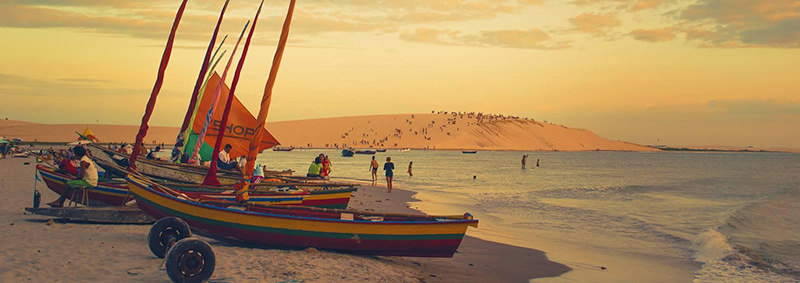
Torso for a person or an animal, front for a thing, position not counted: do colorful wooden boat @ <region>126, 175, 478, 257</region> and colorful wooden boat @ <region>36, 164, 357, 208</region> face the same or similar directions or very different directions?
same or similar directions

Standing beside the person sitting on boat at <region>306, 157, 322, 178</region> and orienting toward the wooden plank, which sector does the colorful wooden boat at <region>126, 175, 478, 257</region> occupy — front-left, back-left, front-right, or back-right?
front-left
